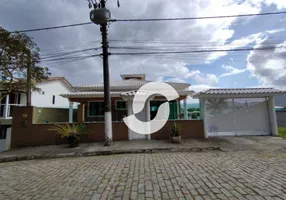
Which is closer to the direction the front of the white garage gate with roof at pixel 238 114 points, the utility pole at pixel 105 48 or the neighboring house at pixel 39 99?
the utility pole

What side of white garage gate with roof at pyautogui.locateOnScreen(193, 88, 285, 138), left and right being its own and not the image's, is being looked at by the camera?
front

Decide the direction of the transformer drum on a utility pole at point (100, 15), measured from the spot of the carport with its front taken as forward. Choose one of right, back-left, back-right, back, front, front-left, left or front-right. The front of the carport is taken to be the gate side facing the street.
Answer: front-right

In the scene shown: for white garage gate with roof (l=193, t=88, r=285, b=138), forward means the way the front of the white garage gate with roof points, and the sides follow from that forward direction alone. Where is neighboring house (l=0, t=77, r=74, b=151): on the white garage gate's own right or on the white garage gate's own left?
on the white garage gate's own right

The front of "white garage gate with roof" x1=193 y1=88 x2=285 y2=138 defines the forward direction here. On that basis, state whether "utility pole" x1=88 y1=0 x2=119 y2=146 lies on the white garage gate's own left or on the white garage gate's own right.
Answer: on the white garage gate's own right

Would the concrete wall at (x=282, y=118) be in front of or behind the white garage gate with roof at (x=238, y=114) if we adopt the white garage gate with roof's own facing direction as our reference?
behind

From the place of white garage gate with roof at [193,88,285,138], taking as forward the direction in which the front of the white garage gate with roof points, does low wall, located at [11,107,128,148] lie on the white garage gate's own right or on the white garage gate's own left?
on the white garage gate's own right

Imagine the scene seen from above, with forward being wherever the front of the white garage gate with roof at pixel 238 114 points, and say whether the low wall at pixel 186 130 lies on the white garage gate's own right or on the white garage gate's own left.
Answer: on the white garage gate's own right
